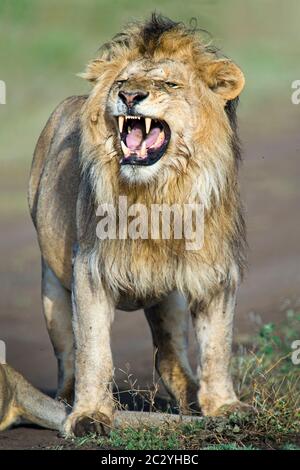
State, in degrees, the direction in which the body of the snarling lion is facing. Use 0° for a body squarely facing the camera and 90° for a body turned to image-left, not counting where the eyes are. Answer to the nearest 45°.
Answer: approximately 0°
